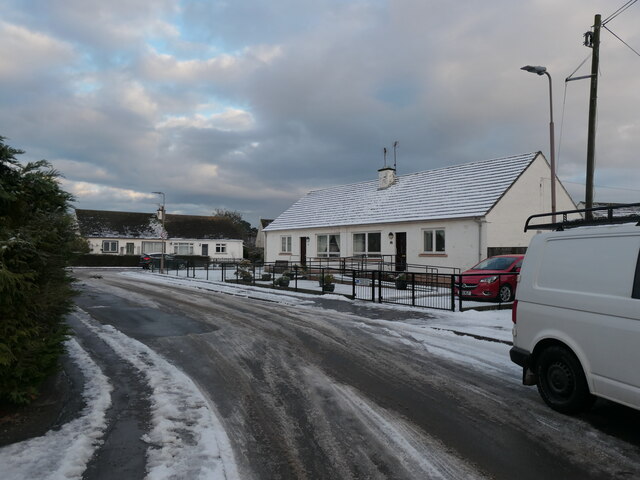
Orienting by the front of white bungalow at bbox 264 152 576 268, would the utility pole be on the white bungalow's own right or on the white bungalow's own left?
on the white bungalow's own left

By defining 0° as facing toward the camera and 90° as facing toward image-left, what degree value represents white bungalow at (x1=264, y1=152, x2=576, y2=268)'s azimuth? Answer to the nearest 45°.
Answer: approximately 45°

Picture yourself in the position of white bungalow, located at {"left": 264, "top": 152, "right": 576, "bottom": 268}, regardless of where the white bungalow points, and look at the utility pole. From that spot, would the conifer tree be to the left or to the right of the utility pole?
right

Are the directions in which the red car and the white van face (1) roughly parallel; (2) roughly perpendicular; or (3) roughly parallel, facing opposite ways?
roughly perpendicular
